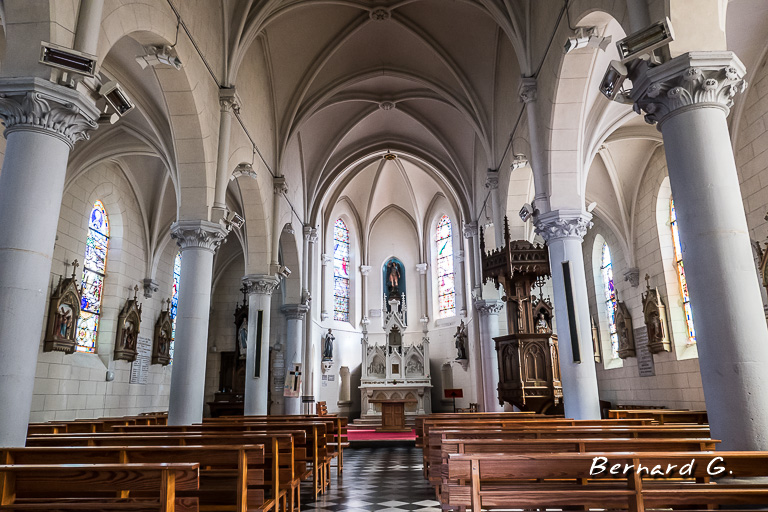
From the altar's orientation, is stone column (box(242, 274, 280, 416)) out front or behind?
out front

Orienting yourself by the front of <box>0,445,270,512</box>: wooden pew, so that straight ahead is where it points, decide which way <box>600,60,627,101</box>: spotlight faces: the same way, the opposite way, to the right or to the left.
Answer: to the left

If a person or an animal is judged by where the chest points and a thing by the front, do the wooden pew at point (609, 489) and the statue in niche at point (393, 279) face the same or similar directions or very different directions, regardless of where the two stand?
very different directions

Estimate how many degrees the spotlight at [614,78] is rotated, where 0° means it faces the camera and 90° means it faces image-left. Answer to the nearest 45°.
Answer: approximately 45°

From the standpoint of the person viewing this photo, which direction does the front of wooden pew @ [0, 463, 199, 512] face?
facing away from the viewer

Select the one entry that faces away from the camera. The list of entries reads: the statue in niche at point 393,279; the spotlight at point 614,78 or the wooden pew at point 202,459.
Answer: the wooden pew

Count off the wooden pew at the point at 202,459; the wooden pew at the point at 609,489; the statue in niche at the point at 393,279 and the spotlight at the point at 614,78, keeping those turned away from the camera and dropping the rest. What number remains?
2

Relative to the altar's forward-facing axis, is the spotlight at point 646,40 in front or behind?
in front

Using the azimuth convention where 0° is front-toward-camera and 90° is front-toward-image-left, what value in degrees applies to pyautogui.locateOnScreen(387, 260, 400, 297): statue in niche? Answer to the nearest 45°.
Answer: approximately 0°

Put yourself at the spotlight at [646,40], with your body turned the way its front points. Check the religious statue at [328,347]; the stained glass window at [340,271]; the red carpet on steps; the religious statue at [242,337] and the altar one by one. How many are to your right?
5

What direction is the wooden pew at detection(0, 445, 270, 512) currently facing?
away from the camera

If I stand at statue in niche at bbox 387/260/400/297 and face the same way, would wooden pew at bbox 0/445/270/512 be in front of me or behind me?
in front

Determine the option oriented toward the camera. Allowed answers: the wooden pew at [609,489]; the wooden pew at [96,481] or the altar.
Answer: the altar

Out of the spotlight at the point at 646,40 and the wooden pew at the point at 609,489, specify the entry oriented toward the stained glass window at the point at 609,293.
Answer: the wooden pew
